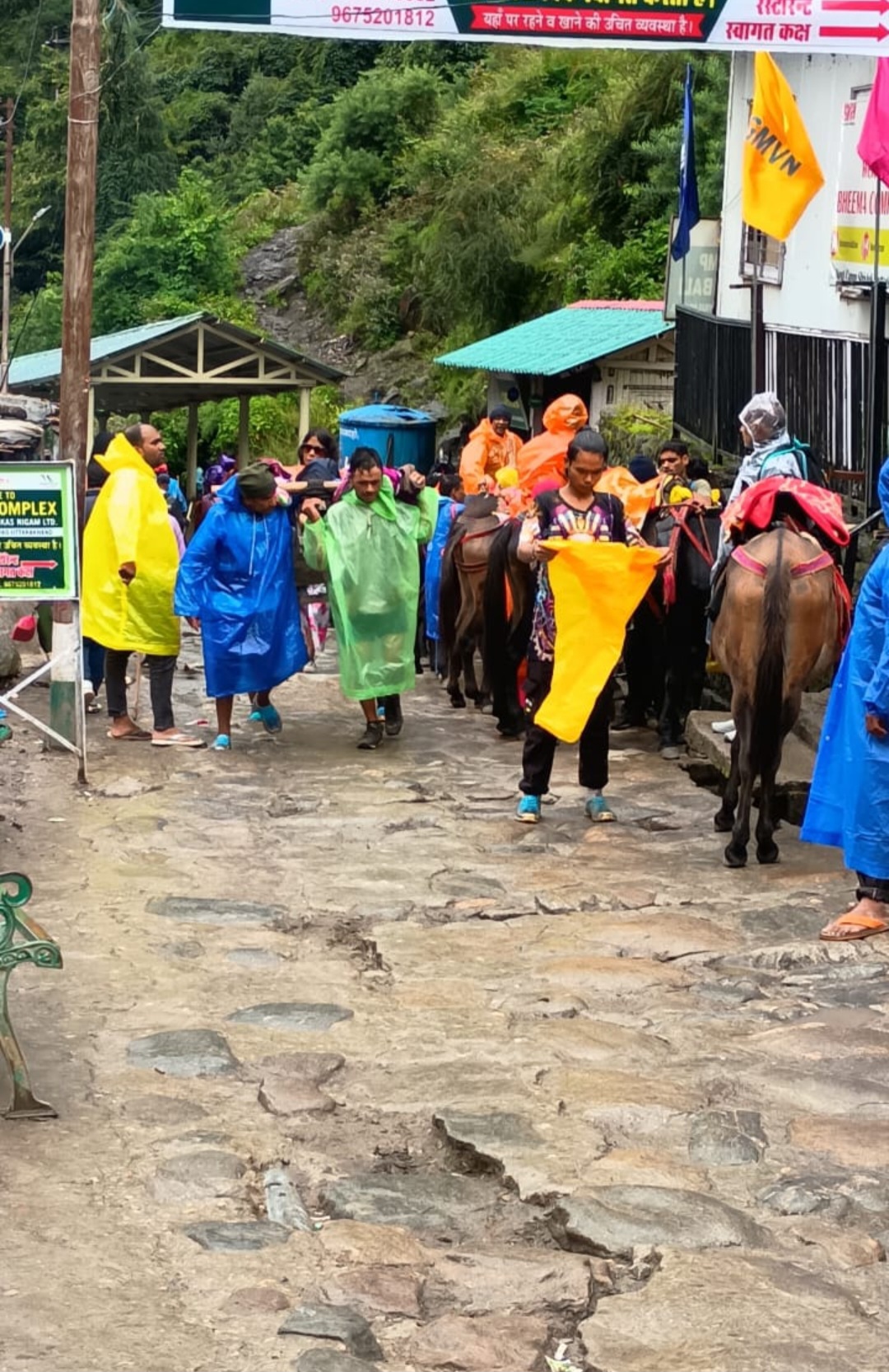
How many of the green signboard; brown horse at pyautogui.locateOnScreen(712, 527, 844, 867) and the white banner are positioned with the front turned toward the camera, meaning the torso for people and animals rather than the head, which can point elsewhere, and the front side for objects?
2

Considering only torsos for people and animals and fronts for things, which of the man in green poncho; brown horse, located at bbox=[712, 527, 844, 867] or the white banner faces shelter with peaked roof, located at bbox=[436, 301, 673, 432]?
the brown horse

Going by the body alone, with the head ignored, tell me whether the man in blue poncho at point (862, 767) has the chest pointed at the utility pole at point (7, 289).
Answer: no

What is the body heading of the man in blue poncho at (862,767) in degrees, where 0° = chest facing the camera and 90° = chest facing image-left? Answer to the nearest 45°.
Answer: approximately 90°

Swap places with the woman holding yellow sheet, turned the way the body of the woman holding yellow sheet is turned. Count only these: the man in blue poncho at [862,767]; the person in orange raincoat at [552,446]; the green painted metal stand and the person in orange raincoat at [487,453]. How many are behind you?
2

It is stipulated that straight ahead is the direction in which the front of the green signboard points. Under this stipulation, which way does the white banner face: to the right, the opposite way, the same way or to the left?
the same way

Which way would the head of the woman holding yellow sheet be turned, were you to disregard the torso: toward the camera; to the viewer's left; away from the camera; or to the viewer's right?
toward the camera

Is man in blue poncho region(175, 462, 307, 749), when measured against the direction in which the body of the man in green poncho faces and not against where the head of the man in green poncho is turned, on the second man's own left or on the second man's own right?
on the second man's own right

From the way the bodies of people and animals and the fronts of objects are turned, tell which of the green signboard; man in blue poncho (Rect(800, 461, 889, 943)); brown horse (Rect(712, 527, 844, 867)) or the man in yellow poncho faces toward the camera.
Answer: the green signboard

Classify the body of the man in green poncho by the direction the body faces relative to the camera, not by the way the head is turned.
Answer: toward the camera

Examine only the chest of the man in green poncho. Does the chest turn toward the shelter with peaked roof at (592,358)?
no

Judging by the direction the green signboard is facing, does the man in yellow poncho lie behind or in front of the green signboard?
behind

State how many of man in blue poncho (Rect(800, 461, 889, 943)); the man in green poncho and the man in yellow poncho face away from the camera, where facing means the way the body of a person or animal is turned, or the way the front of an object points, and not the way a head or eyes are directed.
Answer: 0

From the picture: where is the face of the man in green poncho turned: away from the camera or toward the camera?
toward the camera

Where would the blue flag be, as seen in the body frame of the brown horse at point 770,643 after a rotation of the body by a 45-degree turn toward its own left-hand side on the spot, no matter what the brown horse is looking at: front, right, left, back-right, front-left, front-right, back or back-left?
front-right

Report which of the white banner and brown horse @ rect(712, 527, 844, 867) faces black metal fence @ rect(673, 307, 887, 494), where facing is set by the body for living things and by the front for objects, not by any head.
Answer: the brown horse

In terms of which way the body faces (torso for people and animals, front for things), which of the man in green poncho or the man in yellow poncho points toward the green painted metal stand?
the man in green poncho

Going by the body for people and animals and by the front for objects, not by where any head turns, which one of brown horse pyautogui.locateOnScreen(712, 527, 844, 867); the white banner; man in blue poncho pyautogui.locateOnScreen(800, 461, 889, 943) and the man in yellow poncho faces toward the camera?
the white banner

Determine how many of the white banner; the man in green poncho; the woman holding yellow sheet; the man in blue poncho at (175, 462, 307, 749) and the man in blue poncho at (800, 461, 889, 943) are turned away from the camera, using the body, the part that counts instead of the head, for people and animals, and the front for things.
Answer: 0

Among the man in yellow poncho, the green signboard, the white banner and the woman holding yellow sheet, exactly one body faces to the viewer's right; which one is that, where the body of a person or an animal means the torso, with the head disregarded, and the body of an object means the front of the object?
the man in yellow poncho

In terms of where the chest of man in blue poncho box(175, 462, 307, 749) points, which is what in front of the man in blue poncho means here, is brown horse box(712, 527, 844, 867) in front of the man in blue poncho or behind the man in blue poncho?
in front

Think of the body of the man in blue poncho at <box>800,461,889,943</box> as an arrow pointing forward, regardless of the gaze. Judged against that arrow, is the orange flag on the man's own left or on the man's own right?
on the man's own right
